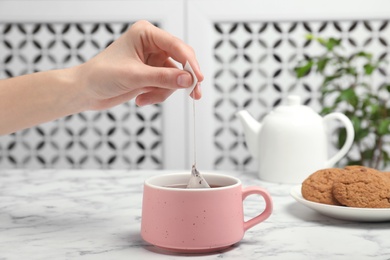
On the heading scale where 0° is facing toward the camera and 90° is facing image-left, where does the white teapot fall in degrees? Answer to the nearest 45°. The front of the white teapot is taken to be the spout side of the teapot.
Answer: approximately 90°

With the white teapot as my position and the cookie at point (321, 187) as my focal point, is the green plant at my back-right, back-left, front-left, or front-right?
back-left

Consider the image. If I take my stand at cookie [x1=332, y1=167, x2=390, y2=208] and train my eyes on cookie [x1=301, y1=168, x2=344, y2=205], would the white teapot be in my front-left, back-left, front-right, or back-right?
front-right

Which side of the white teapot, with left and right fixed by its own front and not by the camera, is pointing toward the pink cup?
left

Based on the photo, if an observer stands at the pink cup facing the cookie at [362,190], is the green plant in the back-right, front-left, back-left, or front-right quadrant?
front-left
